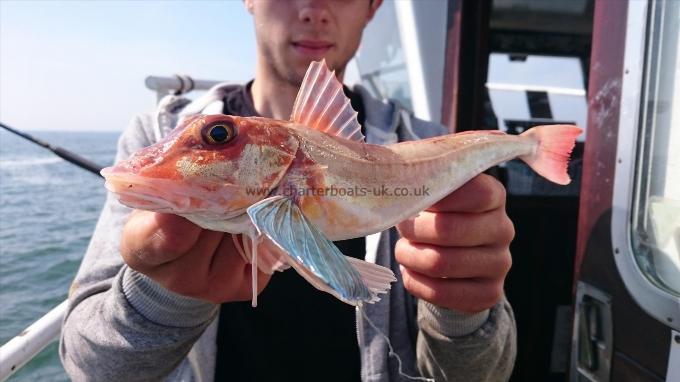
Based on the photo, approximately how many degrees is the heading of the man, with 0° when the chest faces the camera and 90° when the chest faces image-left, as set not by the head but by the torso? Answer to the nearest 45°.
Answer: approximately 0°

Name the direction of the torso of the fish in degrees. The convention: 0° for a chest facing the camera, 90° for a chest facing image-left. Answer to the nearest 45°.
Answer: approximately 90°
